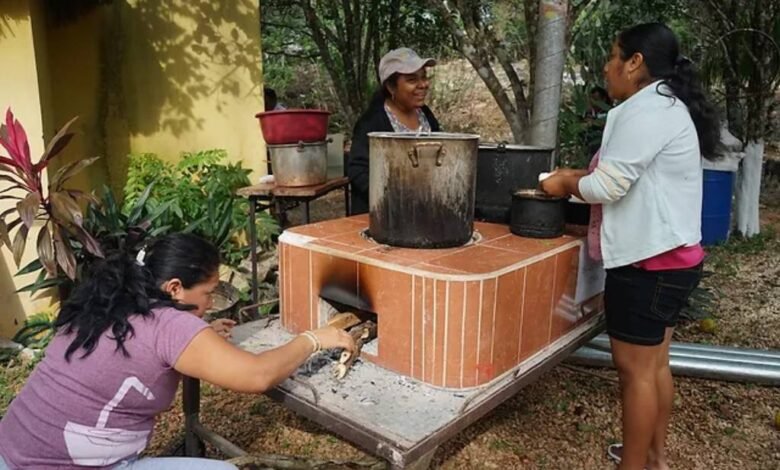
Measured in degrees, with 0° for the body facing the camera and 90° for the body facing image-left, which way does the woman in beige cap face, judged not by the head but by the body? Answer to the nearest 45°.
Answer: approximately 315°

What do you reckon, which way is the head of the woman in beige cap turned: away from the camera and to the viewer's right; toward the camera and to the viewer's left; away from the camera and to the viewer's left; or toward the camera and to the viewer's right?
toward the camera and to the viewer's right

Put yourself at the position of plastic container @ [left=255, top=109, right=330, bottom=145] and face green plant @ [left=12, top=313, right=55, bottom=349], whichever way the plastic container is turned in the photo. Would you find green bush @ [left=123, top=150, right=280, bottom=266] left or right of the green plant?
right

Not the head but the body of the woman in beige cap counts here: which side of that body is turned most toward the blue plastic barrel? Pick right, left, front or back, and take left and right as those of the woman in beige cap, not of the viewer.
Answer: left

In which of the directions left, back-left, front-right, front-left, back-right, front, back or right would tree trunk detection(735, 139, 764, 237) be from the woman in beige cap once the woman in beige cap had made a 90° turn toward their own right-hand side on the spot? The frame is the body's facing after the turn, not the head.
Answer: back

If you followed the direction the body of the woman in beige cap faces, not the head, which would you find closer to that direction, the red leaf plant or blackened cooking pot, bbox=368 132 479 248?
the blackened cooking pot

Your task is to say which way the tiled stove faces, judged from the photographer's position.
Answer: facing the viewer and to the left of the viewer

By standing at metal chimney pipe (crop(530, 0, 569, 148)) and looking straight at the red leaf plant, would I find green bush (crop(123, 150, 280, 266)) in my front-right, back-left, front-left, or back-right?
front-right

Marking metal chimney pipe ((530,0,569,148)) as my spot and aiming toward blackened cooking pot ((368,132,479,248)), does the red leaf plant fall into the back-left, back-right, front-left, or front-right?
front-right

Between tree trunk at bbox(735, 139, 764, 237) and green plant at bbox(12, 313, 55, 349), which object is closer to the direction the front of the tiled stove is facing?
the green plant

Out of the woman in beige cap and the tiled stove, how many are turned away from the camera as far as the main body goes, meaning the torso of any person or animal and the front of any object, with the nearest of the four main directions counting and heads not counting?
0

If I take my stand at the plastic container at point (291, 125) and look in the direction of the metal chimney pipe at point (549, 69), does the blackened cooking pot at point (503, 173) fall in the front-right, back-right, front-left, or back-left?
front-right

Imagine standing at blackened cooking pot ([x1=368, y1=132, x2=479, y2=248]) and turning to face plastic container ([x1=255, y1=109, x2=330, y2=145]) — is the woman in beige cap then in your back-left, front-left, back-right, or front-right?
front-right

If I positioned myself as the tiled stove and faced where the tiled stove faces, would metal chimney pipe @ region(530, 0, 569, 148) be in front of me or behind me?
behind

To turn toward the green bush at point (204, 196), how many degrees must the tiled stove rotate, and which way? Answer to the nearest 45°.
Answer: approximately 90° to its right
